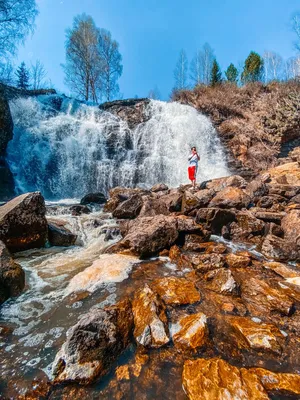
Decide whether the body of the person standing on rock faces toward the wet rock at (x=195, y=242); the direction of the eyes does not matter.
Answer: yes

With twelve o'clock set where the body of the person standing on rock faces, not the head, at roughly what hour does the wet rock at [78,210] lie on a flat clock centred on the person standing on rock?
The wet rock is roughly at 2 o'clock from the person standing on rock.

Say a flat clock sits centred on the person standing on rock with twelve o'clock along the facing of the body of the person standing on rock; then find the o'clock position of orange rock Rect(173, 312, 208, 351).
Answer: The orange rock is roughly at 12 o'clock from the person standing on rock.

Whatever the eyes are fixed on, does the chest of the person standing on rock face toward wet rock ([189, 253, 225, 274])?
yes

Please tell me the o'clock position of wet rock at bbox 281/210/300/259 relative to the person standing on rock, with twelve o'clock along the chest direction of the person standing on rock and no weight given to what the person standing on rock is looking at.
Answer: The wet rock is roughly at 11 o'clock from the person standing on rock.

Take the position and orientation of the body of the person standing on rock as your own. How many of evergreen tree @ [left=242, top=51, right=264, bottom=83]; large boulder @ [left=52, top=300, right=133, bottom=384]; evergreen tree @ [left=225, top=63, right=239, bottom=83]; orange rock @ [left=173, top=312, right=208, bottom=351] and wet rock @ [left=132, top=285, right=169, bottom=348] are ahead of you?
3

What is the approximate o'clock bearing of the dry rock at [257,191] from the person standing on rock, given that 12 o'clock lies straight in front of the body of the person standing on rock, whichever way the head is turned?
The dry rock is roughly at 10 o'clock from the person standing on rock.

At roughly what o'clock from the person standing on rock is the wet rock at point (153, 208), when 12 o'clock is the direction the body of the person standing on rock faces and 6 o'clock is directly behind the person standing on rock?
The wet rock is roughly at 1 o'clock from the person standing on rock.

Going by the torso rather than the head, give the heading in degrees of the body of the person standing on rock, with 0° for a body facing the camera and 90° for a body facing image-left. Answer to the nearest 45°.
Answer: approximately 0°

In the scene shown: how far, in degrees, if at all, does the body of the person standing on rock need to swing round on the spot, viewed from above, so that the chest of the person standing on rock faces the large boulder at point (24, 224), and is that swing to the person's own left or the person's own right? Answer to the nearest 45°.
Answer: approximately 45° to the person's own right

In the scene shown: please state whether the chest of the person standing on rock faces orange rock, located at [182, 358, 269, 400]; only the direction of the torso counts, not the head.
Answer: yes

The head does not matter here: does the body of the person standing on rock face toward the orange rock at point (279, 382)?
yes
